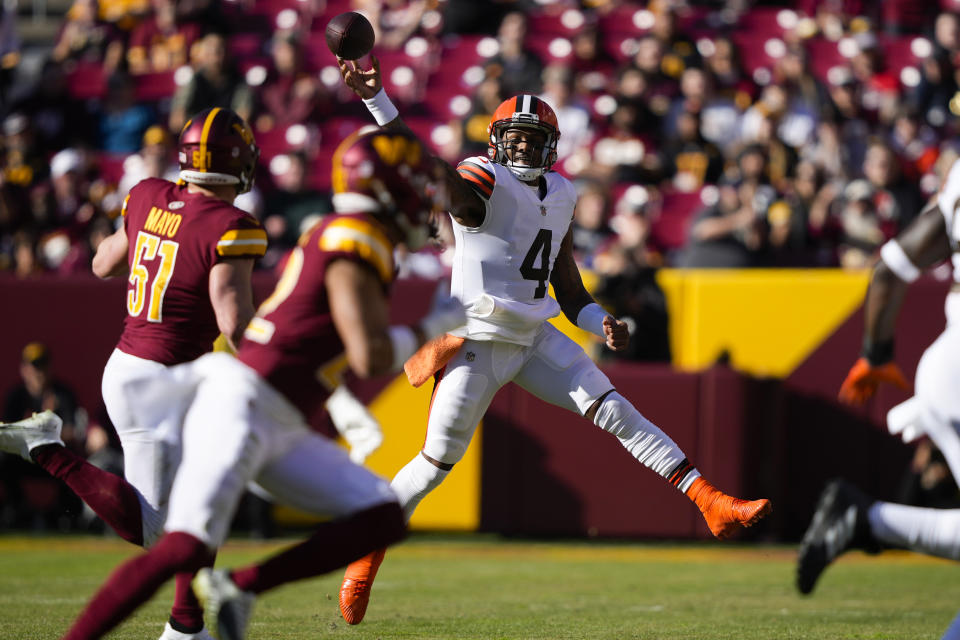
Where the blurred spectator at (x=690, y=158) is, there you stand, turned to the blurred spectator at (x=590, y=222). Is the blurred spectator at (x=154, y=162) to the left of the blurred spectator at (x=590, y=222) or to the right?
right

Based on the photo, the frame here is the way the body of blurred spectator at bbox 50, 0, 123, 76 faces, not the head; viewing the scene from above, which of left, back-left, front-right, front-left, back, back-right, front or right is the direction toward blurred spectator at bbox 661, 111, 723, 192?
front-left

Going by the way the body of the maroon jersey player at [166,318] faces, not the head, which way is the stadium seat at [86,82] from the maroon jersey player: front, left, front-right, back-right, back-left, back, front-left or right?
front-left

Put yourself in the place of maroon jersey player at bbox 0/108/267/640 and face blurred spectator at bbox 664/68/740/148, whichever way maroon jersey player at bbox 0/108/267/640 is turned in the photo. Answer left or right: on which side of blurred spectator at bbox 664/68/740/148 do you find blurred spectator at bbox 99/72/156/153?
left

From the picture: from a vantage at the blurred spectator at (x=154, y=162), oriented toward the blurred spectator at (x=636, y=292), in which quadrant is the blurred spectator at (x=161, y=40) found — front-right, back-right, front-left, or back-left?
back-left

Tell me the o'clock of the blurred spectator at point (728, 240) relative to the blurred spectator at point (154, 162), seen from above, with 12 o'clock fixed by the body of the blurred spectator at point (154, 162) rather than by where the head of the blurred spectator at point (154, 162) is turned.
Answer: the blurred spectator at point (728, 240) is roughly at 10 o'clock from the blurred spectator at point (154, 162).

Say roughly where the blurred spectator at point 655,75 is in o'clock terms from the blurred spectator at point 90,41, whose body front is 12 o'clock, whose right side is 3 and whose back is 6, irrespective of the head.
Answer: the blurred spectator at point 655,75 is roughly at 10 o'clock from the blurred spectator at point 90,41.

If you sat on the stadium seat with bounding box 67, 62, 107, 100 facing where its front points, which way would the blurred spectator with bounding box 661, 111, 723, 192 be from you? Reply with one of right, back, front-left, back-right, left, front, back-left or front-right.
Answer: front-left

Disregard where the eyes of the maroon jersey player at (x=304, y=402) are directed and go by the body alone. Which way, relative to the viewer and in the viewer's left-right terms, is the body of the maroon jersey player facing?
facing to the right of the viewer

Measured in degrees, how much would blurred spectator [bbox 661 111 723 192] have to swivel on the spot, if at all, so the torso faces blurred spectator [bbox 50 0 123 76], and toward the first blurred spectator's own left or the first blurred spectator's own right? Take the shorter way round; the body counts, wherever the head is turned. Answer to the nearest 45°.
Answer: approximately 90° to the first blurred spectator's own right

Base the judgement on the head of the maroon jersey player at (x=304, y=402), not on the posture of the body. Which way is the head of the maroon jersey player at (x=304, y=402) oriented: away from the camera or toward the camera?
away from the camera

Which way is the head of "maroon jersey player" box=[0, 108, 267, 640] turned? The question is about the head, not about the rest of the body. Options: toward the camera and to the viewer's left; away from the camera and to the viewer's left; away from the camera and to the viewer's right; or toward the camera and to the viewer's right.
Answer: away from the camera and to the viewer's right
